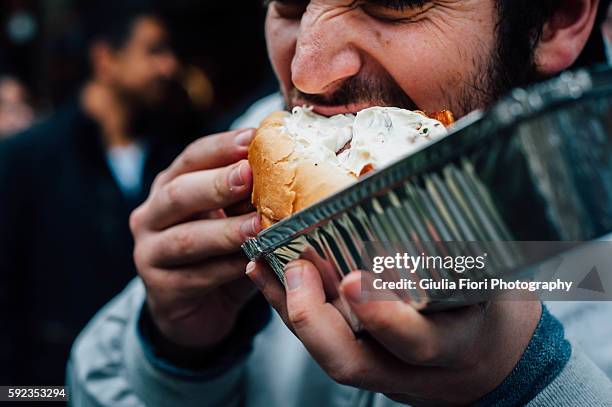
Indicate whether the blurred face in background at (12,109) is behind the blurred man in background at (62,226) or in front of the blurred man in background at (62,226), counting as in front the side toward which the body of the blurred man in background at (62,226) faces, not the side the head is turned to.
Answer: behind

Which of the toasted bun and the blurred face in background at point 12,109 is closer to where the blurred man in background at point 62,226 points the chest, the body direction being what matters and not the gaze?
the toasted bun

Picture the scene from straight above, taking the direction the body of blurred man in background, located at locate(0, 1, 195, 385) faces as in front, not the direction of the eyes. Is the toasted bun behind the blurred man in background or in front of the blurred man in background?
in front

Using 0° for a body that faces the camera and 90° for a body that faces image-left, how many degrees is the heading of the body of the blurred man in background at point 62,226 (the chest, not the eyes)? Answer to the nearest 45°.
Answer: approximately 315°
